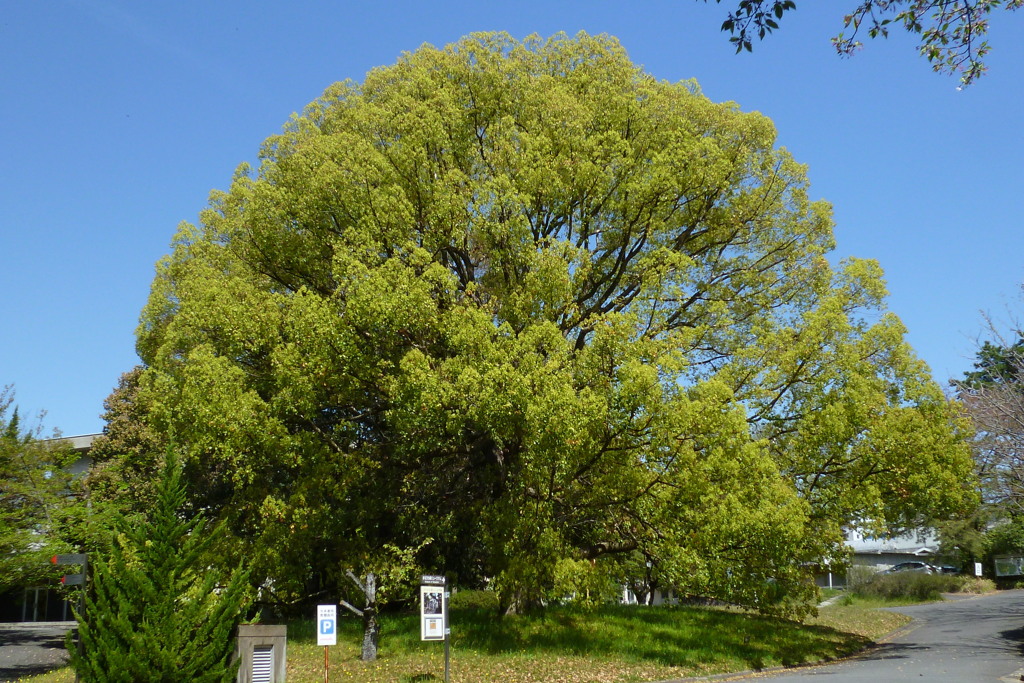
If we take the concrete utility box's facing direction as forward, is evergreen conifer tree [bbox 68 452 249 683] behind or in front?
in front

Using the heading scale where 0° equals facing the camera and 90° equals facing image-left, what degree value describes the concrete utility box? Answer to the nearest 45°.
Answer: approximately 0°

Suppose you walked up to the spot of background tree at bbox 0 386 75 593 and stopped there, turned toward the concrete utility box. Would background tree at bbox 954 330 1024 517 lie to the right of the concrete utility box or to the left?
left

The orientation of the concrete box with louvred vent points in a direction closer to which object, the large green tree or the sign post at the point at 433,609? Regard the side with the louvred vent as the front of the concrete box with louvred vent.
the sign post

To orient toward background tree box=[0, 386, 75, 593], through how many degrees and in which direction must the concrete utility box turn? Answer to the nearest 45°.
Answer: approximately 135° to its right

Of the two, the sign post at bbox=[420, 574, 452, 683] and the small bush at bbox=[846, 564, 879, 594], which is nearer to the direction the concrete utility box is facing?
the sign post

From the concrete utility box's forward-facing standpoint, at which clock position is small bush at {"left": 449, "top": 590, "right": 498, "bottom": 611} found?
The small bush is roughly at 7 o'clock from the concrete utility box.

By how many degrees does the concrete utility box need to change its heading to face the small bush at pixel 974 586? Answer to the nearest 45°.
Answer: approximately 135° to its left

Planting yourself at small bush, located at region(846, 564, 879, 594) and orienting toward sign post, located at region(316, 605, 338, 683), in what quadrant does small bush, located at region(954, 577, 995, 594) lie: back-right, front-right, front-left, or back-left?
back-left
